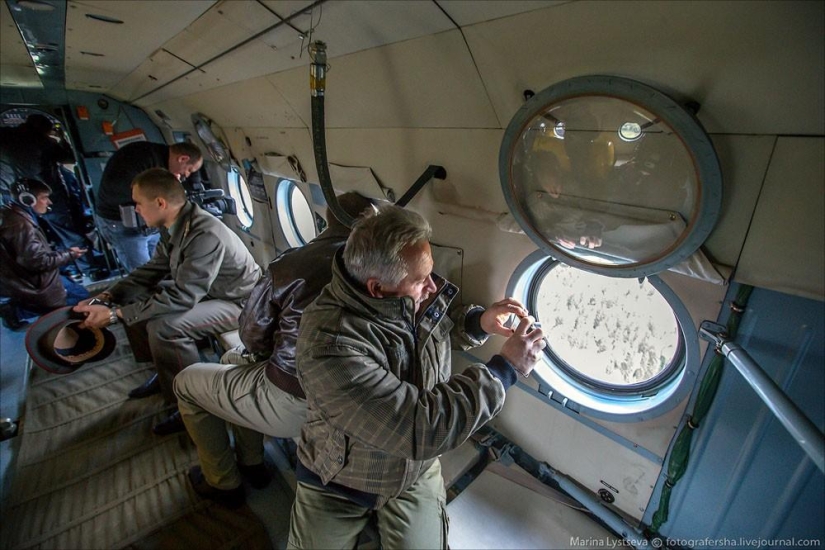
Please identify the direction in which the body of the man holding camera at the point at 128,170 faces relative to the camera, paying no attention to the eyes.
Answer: to the viewer's right

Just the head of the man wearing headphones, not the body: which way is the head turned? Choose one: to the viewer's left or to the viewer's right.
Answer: to the viewer's right

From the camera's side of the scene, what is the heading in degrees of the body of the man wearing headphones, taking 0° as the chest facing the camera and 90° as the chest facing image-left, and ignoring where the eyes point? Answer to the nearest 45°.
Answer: approximately 270°

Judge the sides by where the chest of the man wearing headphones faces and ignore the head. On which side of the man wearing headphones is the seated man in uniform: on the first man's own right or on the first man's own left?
on the first man's own right

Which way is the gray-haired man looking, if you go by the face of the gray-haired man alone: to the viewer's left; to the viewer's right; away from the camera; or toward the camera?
to the viewer's right

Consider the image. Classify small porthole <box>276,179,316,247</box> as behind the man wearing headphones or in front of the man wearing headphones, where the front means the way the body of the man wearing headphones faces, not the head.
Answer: in front

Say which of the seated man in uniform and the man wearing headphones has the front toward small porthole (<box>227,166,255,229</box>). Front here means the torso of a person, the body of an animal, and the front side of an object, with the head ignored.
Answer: the man wearing headphones

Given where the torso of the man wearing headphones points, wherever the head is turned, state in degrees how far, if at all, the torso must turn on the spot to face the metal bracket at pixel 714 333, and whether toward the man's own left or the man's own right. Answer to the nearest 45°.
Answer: approximately 90° to the man's own right

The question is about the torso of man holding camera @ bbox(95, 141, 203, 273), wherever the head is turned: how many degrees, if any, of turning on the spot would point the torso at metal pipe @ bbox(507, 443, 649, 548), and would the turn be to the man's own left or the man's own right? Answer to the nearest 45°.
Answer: approximately 90° to the man's own right
